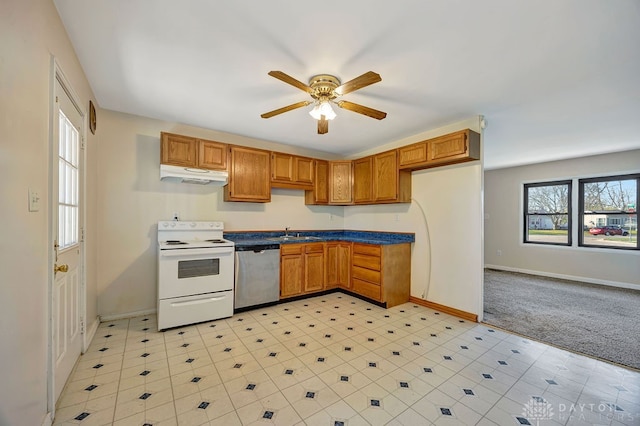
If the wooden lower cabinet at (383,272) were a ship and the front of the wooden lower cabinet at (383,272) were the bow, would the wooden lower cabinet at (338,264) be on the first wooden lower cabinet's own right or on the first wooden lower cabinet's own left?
on the first wooden lower cabinet's own right

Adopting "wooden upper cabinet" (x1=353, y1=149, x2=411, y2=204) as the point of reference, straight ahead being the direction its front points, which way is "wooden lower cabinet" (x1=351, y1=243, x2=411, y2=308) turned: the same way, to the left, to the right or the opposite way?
the same way

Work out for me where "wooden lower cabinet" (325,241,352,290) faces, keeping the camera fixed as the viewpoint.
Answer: facing the viewer

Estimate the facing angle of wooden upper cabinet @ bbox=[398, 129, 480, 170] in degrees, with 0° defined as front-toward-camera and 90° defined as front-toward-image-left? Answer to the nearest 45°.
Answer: approximately 45°

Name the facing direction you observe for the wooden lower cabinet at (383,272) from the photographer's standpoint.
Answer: facing the viewer and to the left of the viewer

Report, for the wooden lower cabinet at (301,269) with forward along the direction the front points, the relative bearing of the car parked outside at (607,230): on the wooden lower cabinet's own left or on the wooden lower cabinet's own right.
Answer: on the wooden lower cabinet's own left

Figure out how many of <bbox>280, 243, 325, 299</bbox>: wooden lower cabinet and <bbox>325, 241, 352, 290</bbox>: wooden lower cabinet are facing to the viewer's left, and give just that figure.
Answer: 0

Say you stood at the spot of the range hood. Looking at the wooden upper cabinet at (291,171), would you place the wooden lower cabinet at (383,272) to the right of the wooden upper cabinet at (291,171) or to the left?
right

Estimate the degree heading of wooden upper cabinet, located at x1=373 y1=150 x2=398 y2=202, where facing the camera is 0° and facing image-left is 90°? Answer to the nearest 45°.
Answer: approximately 45°

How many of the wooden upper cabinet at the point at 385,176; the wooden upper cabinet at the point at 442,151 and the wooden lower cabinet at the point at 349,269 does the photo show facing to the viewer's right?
0

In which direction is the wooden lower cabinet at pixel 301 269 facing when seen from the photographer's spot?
facing the viewer and to the right of the viewer

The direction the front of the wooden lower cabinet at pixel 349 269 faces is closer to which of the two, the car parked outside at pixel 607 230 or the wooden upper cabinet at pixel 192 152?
the wooden upper cabinet

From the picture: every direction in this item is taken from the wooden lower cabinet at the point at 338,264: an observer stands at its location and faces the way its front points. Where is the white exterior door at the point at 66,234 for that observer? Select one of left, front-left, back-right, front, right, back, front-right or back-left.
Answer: front-right
